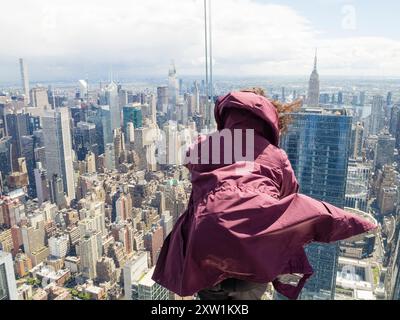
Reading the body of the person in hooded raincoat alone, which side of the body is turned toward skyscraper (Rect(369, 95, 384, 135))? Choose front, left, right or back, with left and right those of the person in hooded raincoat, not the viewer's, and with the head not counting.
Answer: front

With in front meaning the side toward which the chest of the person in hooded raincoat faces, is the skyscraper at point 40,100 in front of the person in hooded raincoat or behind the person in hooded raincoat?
in front

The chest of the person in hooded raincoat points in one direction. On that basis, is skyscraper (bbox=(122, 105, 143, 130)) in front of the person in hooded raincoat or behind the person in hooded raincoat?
in front

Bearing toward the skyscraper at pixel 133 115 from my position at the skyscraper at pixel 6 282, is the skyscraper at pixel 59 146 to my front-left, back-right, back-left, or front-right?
front-left

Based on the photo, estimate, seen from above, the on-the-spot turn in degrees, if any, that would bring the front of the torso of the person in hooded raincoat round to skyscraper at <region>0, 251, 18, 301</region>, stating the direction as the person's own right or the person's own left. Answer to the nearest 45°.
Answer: approximately 45° to the person's own left

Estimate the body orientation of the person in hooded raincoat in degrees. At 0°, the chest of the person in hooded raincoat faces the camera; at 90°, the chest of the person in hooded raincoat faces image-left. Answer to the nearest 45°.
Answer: approximately 180°

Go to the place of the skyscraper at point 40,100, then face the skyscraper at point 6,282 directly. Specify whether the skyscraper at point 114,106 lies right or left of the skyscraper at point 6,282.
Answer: left

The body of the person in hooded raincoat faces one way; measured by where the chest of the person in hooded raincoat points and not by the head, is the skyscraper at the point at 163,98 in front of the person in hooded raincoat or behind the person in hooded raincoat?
in front

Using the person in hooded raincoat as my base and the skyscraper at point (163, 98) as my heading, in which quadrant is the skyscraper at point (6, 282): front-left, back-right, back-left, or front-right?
front-left

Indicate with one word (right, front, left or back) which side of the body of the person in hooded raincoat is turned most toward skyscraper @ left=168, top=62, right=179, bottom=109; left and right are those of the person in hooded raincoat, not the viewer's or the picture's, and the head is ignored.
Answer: front
